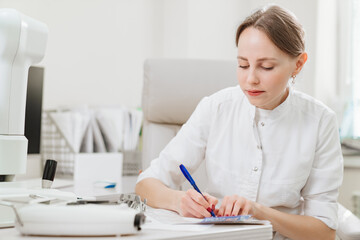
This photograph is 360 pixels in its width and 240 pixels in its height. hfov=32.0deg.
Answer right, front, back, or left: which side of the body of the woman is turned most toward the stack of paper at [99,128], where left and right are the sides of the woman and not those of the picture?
right

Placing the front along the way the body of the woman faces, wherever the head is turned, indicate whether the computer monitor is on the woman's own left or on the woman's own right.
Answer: on the woman's own right

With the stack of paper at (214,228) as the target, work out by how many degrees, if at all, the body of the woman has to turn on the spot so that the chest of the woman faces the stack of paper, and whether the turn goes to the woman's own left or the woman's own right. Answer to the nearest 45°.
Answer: approximately 45° to the woman's own left

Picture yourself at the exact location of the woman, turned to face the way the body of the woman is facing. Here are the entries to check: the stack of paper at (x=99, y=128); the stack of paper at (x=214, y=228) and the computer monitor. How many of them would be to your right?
2

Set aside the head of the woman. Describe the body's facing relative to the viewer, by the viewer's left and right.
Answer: facing the viewer and to the left of the viewer

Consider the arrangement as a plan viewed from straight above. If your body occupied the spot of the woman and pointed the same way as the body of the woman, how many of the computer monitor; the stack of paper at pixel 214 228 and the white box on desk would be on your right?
2

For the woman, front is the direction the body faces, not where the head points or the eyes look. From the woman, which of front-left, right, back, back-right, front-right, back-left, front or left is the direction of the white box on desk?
right

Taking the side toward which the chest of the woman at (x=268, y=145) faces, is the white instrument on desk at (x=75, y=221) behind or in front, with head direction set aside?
in front

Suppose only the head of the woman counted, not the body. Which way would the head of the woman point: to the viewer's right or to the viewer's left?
to the viewer's left
